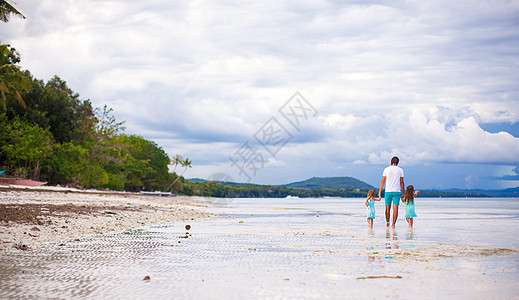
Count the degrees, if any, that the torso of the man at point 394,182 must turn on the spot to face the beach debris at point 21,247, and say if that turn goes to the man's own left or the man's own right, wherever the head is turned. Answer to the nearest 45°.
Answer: approximately 135° to the man's own left

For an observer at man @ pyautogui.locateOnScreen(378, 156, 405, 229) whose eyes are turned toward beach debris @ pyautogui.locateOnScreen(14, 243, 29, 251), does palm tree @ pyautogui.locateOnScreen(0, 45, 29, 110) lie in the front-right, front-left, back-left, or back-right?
front-right

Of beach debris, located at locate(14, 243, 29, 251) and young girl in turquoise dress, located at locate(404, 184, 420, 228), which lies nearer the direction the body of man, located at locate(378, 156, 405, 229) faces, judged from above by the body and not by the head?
the young girl in turquoise dress

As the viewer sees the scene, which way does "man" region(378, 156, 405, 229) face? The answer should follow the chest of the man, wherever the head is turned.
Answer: away from the camera

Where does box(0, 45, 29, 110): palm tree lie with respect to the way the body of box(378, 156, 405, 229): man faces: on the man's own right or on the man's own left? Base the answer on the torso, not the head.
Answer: on the man's own left

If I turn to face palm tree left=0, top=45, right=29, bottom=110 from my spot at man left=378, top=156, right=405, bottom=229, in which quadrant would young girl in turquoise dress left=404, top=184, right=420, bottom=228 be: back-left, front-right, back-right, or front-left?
back-right

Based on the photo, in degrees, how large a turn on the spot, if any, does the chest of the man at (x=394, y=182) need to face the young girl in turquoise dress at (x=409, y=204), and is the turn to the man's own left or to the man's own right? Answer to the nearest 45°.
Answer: approximately 45° to the man's own right
